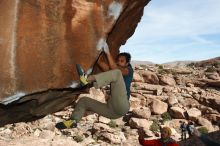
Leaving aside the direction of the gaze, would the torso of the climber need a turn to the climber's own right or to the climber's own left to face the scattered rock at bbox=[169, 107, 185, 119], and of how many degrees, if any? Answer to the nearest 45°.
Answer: approximately 90° to the climber's own right

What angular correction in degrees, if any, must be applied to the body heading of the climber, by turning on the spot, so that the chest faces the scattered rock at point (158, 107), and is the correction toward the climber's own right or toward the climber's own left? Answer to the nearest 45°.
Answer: approximately 90° to the climber's own right

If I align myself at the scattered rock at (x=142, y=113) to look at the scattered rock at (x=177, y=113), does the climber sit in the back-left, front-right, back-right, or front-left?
back-right

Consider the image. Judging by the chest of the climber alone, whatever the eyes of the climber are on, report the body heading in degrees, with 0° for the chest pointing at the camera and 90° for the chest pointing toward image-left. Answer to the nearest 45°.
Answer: approximately 90°

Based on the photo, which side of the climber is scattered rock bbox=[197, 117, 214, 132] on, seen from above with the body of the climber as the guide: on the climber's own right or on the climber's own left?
on the climber's own right

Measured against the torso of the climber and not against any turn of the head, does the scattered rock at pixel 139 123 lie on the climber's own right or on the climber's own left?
on the climber's own right
